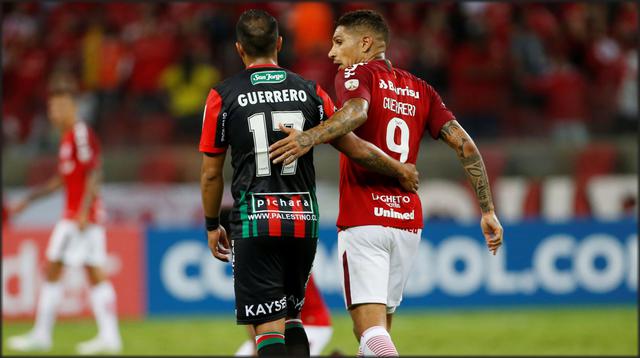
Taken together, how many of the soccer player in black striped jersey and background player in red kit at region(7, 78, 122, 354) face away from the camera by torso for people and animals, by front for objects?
1

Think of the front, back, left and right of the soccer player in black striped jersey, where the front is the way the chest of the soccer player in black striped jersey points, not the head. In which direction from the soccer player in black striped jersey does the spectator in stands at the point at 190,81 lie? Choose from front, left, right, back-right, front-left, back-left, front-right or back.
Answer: front

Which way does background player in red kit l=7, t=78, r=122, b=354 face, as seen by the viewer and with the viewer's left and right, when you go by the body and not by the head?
facing to the left of the viewer

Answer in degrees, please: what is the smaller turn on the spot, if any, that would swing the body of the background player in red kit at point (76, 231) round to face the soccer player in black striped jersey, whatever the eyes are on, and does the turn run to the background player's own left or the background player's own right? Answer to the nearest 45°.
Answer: approximately 90° to the background player's own left

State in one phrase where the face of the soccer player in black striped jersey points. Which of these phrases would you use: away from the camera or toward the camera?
away from the camera

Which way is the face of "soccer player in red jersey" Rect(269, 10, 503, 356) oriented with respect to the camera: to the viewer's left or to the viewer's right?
to the viewer's left

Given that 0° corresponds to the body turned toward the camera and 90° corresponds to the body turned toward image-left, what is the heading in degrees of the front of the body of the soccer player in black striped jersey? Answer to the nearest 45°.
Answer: approximately 180°

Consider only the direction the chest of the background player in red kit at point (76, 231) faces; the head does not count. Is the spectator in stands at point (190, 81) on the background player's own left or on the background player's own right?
on the background player's own right

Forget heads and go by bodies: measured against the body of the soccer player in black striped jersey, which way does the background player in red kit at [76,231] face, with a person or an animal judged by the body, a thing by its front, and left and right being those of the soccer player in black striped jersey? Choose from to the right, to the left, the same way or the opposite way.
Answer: to the left

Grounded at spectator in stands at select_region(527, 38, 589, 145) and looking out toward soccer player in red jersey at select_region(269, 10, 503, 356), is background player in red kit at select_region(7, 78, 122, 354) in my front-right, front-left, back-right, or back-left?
front-right

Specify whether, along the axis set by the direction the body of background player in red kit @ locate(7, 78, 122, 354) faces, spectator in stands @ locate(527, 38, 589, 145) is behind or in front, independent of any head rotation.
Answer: behind
